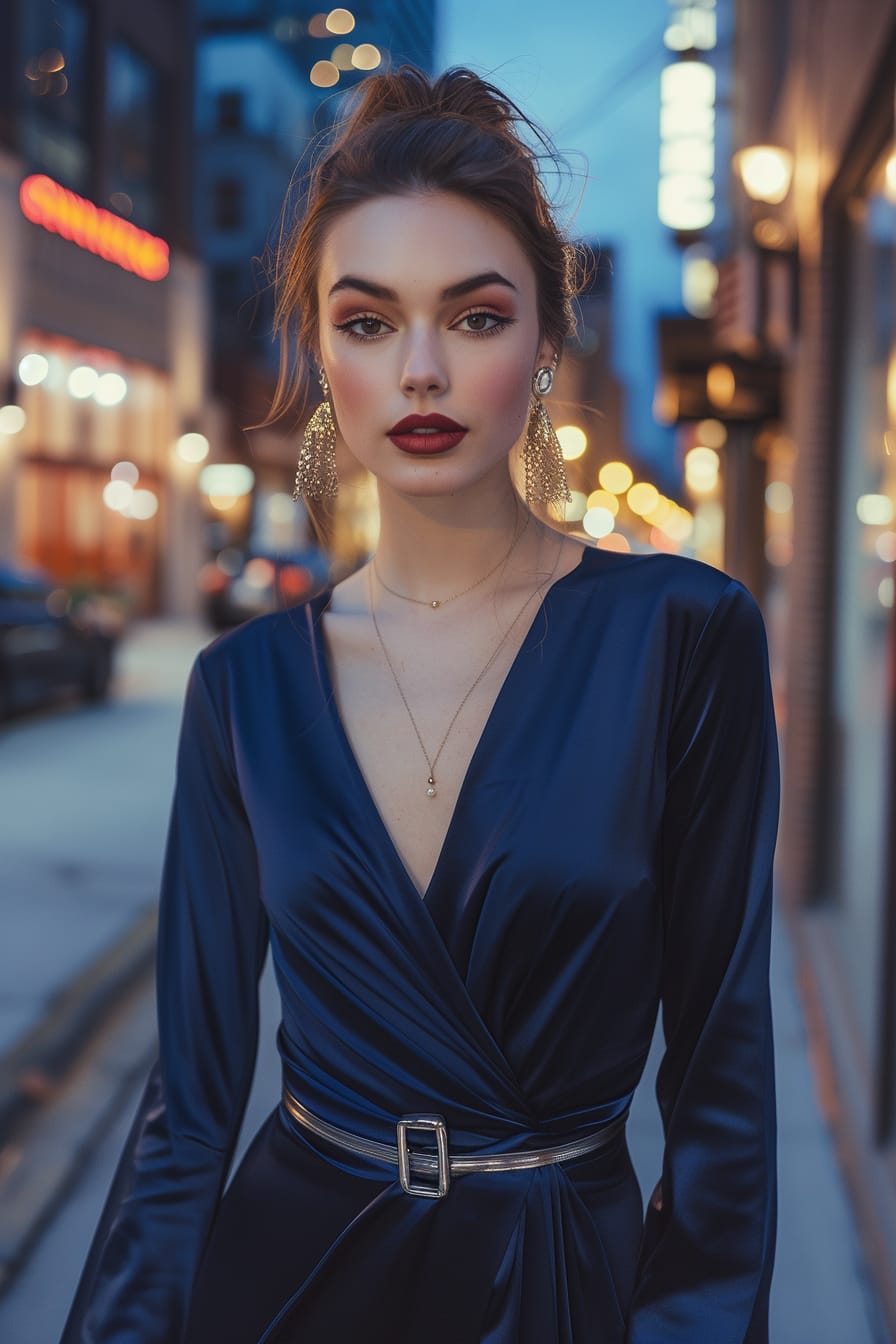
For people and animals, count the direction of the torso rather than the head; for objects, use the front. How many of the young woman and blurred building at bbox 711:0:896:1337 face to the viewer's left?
1

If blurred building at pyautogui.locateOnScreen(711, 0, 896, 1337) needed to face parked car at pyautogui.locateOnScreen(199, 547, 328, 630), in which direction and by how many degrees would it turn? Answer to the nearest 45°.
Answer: approximately 45° to its right

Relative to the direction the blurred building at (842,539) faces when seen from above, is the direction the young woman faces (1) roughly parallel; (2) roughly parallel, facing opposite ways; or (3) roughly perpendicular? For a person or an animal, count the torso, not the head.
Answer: roughly perpendicular

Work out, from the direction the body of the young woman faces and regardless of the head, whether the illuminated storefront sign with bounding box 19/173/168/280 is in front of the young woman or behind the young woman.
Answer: behind

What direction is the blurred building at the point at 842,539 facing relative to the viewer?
to the viewer's left

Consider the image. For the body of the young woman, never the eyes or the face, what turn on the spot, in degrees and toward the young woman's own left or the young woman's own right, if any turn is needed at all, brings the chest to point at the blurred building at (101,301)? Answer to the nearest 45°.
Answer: approximately 180°

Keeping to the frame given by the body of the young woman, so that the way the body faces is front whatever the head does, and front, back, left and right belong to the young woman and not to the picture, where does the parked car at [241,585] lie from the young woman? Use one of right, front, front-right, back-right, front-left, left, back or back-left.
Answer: back

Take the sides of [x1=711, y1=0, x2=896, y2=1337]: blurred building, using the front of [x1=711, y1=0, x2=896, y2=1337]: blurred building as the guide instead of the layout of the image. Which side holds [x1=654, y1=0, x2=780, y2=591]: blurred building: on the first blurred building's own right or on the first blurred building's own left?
on the first blurred building's own right

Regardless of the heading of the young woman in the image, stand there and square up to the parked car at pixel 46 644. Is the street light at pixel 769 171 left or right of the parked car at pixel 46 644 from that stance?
right

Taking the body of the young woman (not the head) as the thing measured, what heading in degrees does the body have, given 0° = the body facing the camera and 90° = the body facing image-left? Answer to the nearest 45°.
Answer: approximately 0°
